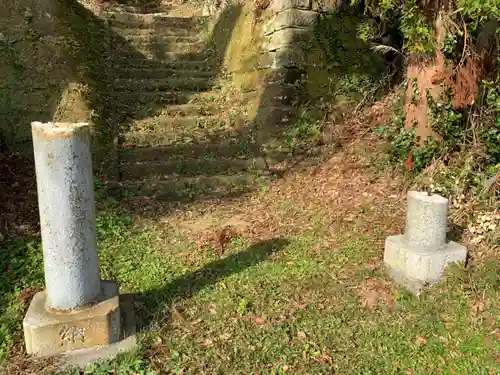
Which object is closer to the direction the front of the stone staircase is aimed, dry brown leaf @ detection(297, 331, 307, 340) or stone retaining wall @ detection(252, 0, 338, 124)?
the dry brown leaf

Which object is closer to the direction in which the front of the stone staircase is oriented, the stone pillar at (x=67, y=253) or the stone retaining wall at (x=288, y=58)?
the stone pillar

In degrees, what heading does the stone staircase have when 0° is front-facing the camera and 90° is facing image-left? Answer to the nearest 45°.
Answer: approximately 0°

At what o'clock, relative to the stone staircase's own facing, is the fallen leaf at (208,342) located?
The fallen leaf is roughly at 12 o'clock from the stone staircase.

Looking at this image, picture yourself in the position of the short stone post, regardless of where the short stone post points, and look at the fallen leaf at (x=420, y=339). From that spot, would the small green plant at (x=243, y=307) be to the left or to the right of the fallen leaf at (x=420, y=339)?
right

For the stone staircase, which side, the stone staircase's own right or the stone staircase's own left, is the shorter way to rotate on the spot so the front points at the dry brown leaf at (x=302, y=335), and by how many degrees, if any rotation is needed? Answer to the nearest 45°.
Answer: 0° — it already faces it

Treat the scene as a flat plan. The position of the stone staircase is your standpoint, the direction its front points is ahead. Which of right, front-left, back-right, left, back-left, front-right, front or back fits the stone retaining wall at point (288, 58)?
left

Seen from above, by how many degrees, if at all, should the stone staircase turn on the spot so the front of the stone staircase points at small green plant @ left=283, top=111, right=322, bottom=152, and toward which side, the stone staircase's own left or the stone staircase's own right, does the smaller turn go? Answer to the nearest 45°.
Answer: approximately 45° to the stone staircase's own left

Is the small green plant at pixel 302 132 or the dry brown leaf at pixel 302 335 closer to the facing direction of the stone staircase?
the dry brown leaf

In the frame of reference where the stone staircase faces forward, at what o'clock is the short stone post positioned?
The short stone post is roughly at 11 o'clock from the stone staircase.
